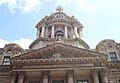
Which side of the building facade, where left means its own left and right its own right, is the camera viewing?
front
